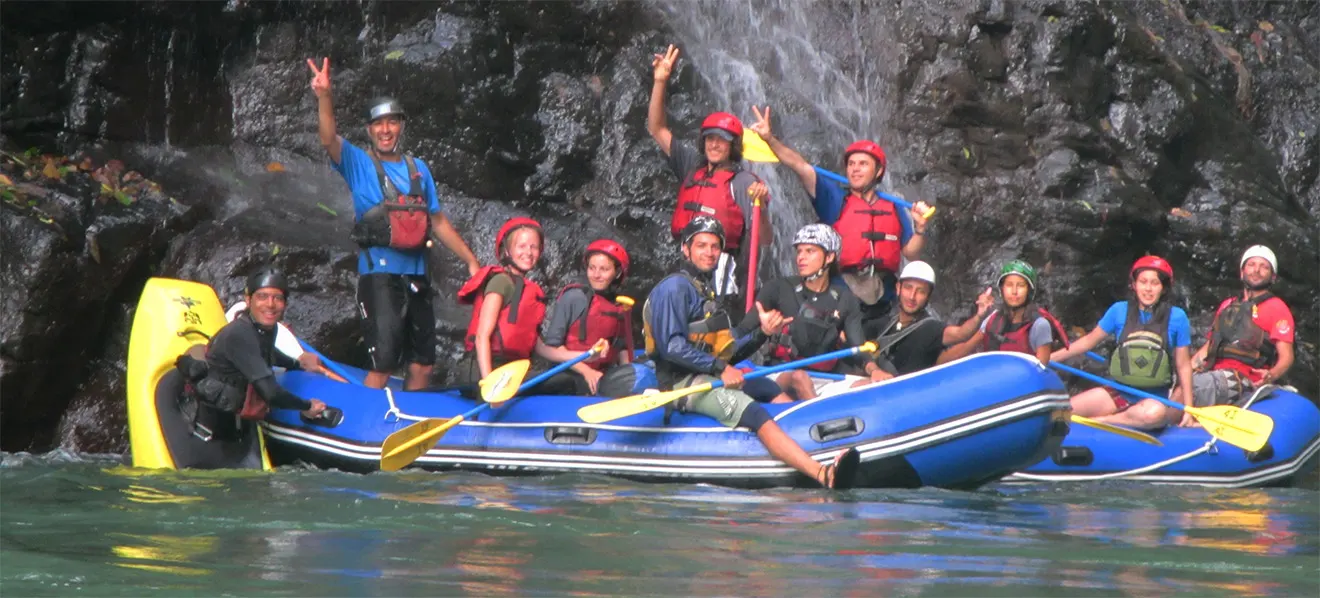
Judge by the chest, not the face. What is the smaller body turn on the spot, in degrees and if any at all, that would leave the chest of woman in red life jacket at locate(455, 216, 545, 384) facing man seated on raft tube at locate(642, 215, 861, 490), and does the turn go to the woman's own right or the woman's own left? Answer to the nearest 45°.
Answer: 0° — they already face them

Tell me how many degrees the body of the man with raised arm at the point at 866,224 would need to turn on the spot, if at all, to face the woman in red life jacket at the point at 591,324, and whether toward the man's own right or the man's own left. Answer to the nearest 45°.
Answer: approximately 45° to the man's own right

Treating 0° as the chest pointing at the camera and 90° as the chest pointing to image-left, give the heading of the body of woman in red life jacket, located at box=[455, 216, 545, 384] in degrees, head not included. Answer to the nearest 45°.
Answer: approximately 315°

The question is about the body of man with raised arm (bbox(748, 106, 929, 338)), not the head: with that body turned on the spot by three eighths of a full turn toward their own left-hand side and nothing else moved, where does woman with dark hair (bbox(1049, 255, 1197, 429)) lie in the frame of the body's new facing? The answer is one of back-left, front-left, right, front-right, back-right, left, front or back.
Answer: front-right

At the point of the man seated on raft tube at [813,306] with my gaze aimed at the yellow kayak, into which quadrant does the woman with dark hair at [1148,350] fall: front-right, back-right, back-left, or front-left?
back-right

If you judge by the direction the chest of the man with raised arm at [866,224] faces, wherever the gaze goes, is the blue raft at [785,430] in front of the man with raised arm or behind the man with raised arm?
in front

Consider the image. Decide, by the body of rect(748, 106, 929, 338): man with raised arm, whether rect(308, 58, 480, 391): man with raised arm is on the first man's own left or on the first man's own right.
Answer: on the first man's own right

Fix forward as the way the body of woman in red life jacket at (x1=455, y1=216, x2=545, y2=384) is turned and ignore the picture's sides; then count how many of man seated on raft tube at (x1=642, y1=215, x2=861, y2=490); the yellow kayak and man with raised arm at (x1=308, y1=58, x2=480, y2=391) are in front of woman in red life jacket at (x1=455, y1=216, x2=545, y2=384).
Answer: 1

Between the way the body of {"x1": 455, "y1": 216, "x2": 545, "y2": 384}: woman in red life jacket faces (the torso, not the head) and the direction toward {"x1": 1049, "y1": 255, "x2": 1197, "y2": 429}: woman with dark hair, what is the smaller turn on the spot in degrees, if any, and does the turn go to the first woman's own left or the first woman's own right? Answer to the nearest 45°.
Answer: approximately 45° to the first woman's own left
